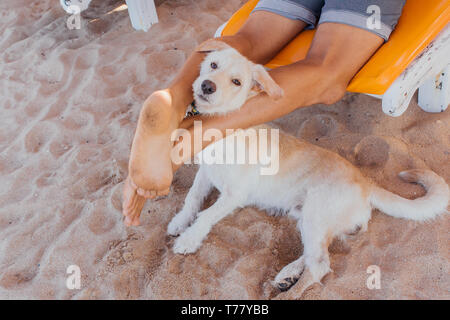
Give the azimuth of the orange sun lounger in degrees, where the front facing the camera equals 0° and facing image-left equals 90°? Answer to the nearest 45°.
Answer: approximately 45°

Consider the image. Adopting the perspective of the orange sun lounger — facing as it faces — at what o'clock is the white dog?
The white dog is roughly at 12 o'clock from the orange sun lounger.
